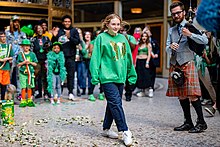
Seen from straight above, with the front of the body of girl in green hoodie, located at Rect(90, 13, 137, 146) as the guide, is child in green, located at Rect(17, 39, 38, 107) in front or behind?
behind

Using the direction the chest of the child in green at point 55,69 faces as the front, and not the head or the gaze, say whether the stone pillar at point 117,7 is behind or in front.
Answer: behind

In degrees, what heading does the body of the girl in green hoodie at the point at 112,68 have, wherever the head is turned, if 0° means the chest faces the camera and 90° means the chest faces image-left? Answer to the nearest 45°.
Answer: approximately 315°

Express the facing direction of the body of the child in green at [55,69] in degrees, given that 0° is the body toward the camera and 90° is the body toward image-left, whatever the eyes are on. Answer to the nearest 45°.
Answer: approximately 0°

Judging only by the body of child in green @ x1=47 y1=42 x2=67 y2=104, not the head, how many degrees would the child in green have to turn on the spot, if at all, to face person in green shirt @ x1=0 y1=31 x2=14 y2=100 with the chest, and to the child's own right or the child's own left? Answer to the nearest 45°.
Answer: approximately 90° to the child's own right

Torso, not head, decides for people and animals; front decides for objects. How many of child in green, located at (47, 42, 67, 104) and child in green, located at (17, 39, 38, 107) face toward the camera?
2

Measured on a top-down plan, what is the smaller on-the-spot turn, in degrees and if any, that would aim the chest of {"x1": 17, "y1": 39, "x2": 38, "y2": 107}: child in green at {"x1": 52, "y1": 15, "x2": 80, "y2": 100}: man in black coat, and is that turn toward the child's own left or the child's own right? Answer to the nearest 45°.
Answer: approximately 135° to the child's own left
